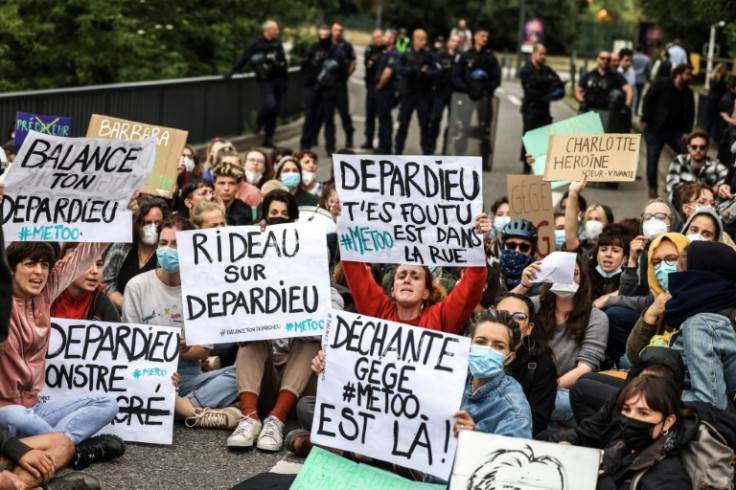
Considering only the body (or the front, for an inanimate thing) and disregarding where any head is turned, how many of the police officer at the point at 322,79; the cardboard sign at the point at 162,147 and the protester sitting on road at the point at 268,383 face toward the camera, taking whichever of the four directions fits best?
3

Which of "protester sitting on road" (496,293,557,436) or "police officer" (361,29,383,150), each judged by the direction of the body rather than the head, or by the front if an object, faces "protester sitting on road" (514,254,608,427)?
the police officer

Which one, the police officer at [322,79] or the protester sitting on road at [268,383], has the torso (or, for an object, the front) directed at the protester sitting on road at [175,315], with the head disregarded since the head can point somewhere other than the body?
the police officer

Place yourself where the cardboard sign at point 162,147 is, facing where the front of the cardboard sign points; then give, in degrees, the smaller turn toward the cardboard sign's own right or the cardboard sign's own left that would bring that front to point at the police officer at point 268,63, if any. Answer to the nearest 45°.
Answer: approximately 180°

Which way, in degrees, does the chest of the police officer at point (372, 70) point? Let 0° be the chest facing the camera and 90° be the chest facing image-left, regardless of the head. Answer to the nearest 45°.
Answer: approximately 0°

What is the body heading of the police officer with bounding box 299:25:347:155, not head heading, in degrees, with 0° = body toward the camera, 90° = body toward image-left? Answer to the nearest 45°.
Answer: approximately 0°

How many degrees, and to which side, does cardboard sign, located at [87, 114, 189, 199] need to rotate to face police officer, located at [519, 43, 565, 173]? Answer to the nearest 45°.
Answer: approximately 135° to its left

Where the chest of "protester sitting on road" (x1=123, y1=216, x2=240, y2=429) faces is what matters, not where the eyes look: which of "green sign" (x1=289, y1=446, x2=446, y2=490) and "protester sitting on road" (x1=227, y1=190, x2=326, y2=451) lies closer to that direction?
the green sign

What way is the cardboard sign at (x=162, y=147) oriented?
toward the camera

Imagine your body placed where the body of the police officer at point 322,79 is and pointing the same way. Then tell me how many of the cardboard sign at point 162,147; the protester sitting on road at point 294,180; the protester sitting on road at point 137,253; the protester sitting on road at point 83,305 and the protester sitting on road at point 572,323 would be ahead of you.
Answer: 5

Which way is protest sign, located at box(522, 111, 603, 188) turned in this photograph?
toward the camera

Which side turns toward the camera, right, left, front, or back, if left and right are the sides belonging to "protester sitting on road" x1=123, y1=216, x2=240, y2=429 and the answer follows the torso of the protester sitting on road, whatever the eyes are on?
front

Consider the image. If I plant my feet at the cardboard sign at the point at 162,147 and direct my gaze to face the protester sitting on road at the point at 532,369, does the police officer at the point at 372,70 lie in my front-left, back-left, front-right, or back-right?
back-left

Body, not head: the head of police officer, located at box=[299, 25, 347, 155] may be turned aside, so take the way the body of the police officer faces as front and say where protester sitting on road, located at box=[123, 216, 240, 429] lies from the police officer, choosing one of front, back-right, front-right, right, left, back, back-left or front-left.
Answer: front
